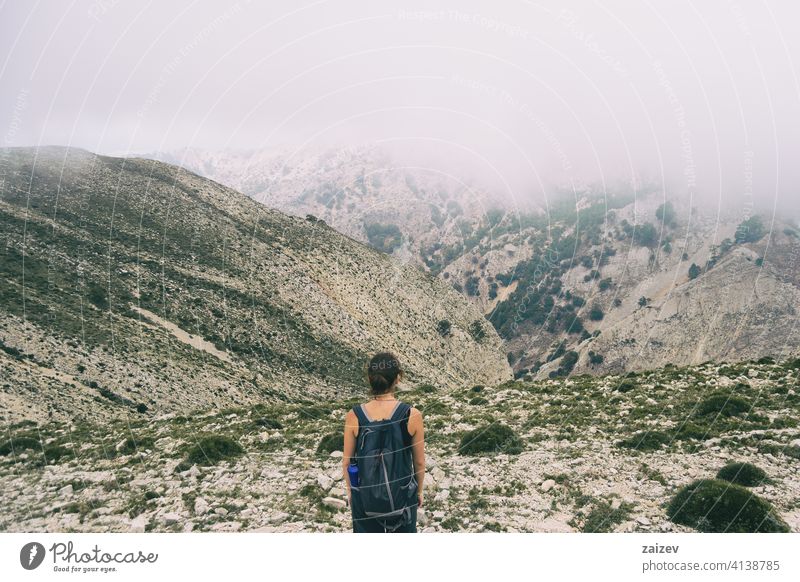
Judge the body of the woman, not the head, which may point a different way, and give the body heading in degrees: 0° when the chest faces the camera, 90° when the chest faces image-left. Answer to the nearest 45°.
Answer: approximately 180°

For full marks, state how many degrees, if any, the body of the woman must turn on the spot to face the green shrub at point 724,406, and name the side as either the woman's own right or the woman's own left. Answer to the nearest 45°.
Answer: approximately 45° to the woman's own right

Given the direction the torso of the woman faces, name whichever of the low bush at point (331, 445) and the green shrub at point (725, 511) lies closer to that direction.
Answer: the low bush

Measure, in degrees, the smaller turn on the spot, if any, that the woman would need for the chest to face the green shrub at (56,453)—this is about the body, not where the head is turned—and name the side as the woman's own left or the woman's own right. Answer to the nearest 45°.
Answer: approximately 45° to the woman's own left

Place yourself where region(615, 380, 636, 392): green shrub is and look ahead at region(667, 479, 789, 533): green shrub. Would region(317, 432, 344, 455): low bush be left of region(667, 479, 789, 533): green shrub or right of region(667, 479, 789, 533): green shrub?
right

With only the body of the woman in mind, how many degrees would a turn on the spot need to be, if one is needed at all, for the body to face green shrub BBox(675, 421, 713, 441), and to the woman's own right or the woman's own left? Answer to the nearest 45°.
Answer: approximately 45° to the woman's own right
